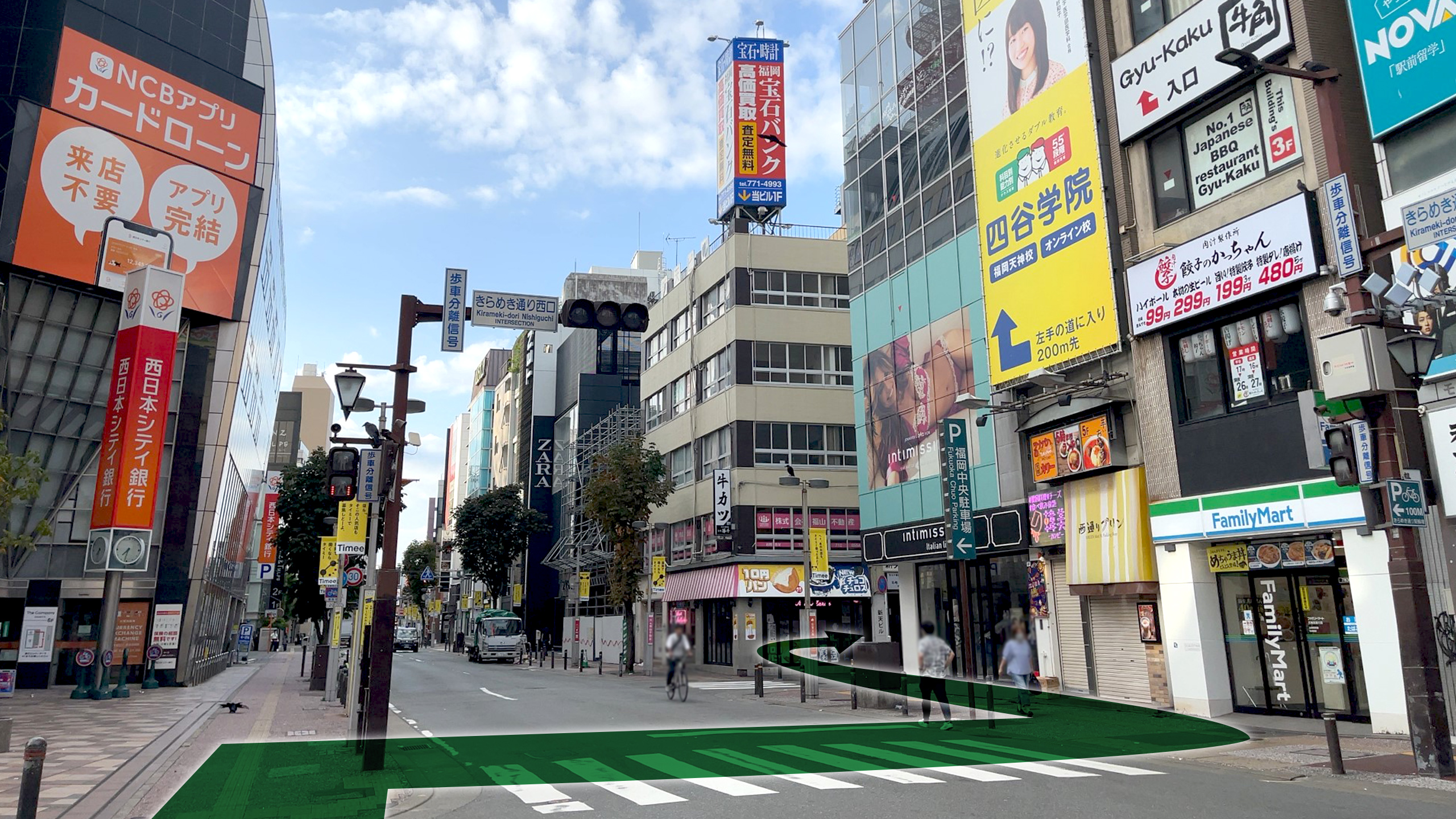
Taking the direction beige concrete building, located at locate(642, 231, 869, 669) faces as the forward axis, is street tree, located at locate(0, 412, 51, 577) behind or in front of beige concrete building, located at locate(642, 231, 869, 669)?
in front

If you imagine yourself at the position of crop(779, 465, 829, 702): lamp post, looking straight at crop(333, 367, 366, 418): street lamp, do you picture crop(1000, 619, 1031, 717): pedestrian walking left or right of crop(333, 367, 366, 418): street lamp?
left

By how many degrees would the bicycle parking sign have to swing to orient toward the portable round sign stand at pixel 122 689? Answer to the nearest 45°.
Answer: approximately 90° to its right

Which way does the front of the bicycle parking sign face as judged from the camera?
facing the viewer

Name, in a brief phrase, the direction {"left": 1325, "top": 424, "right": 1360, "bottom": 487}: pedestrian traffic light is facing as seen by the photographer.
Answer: facing the viewer and to the left of the viewer

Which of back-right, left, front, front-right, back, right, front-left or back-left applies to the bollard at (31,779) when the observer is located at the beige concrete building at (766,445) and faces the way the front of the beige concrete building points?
front

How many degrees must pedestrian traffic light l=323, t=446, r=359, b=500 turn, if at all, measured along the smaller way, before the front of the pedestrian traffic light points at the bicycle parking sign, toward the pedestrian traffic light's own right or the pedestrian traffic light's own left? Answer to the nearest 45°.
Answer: approximately 45° to the pedestrian traffic light's own left

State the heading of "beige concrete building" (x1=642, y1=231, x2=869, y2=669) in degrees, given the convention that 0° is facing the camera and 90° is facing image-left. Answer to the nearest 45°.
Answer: approximately 0°

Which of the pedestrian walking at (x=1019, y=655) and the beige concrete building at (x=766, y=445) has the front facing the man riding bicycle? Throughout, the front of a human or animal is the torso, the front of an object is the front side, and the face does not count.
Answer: the beige concrete building

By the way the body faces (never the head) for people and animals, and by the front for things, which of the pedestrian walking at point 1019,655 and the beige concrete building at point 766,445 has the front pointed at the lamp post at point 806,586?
the beige concrete building

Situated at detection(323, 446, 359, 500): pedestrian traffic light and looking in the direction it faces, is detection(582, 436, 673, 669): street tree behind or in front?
behind

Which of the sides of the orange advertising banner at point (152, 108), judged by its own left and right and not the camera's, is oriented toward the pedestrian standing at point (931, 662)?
front

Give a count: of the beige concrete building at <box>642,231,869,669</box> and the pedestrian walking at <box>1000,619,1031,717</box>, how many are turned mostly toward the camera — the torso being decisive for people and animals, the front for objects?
2

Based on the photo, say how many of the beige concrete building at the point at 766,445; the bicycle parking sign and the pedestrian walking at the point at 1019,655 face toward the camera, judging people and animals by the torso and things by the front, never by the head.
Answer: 3

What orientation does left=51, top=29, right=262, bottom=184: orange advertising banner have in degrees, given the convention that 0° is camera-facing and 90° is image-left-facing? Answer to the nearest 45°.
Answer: approximately 315°
